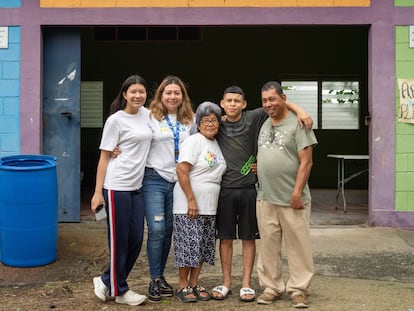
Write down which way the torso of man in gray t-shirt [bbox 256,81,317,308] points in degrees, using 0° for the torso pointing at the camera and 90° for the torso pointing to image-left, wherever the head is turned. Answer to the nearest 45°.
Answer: approximately 45°

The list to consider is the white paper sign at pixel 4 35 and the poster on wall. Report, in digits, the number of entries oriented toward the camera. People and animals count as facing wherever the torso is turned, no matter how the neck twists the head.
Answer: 2

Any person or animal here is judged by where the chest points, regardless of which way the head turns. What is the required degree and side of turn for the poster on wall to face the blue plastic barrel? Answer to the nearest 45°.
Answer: approximately 45° to its right

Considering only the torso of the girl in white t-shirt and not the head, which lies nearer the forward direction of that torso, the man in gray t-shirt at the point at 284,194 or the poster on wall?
the man in gray t-shirt

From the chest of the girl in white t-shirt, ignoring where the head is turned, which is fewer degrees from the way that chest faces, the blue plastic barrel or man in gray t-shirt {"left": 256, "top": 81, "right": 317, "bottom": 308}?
the man in gray t-shirt
